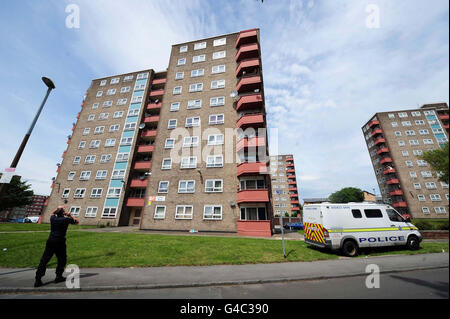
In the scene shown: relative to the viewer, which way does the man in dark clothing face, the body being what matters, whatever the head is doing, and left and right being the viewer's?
facing away from the viewer and to the right of the viewer

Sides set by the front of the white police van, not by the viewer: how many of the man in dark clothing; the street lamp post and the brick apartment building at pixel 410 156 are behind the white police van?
2

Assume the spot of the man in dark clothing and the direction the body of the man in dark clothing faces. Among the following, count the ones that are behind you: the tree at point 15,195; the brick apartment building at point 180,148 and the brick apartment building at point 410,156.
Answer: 0

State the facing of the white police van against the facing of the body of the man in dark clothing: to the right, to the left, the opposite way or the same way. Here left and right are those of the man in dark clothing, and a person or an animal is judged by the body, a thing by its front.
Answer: to the right

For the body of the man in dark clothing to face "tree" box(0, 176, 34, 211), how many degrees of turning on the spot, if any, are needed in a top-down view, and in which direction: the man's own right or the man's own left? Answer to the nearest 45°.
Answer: approximately 45° to the man's own left

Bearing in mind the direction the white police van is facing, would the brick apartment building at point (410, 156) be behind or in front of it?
in front

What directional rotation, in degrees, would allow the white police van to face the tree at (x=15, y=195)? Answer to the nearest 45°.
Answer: approximately 135° to its left

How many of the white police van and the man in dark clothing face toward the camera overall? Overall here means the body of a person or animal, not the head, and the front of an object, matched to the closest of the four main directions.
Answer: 0

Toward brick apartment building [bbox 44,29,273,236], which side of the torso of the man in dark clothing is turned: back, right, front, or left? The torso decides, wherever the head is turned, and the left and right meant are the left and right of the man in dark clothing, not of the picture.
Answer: front

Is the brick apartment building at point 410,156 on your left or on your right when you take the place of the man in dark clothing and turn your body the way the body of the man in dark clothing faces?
on your right

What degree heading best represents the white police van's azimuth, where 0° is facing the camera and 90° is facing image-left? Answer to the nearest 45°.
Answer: approximately 225°

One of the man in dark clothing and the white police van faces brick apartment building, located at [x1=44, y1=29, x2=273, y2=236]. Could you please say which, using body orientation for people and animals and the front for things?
the man in dark clothing

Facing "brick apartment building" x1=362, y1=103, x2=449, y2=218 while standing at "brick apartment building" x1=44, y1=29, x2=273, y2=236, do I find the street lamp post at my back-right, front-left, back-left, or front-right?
back-right

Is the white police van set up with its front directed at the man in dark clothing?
no

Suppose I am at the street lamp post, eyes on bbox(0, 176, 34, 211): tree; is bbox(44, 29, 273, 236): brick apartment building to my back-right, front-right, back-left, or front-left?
front-right

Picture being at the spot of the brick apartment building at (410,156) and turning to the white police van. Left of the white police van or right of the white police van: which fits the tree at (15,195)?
right

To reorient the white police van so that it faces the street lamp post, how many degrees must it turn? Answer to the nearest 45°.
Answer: approximately 180°
